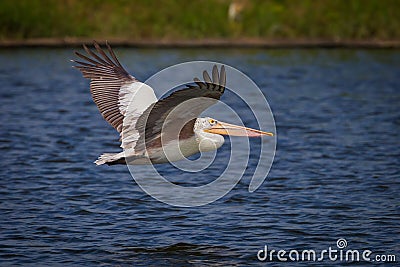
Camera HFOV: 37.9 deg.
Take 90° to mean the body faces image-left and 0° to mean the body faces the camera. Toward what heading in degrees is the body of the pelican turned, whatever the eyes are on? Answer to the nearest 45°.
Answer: approximately 270°
